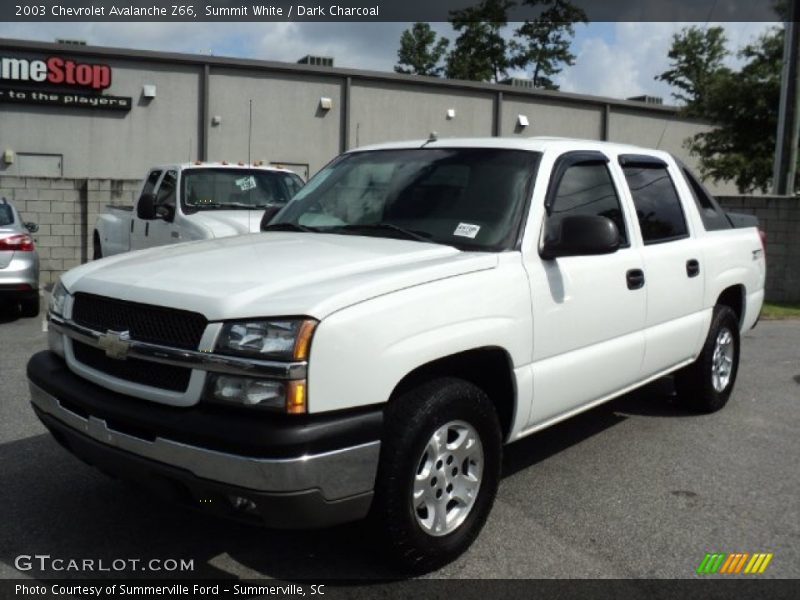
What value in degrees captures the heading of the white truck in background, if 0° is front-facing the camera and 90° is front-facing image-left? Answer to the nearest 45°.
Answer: approximately 315°

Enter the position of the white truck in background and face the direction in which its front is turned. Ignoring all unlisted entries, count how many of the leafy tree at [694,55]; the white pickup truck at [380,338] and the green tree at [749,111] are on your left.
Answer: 2

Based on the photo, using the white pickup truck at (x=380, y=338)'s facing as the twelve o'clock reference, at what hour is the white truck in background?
The white truck in background is roughly at 4 o'clock from the white pickup truck.

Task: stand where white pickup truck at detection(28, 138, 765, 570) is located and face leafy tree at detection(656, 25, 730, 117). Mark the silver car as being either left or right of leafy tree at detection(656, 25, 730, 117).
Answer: left

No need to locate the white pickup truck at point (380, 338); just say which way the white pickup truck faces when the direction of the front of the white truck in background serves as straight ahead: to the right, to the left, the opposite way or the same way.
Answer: to the right

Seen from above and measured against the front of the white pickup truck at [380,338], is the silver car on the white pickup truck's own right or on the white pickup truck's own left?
on the white pickup truck's own right

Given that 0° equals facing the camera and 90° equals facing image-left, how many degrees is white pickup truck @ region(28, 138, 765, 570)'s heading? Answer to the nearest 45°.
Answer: approximately 45°

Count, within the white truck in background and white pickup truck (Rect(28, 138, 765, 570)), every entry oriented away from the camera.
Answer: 0
